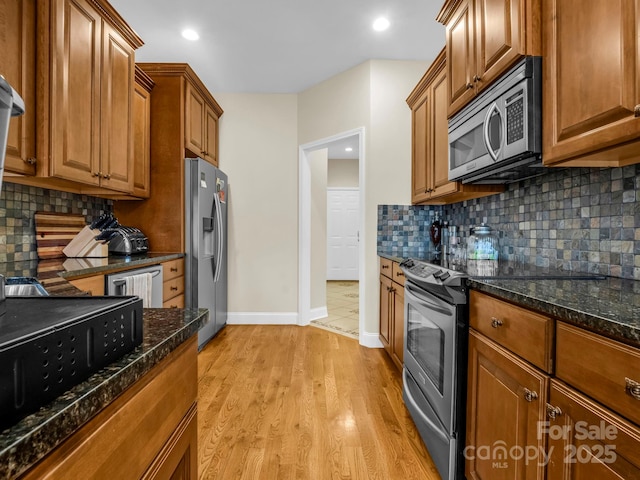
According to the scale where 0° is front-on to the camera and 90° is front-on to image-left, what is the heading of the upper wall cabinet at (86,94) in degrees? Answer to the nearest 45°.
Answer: approximately 315°

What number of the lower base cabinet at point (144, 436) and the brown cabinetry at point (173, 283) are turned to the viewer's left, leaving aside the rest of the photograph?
0

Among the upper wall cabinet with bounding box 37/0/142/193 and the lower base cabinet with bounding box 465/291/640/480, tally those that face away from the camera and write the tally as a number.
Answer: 0

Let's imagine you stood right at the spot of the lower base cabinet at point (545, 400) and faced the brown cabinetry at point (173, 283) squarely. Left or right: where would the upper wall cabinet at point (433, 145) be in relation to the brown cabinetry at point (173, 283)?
right

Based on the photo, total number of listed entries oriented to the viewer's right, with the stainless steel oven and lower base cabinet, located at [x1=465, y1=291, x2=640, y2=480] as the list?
0

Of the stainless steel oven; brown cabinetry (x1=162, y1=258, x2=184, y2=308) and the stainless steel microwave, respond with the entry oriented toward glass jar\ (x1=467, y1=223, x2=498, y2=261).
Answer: the brown cabinetry

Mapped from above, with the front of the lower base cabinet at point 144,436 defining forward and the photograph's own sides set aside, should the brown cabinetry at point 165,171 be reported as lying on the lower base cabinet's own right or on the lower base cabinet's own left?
on the lower base cabinet's own left

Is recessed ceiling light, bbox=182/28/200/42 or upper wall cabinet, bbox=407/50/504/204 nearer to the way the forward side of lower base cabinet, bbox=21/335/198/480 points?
the upper wall cabinet

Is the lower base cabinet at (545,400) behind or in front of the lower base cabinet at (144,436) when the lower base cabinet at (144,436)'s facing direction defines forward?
in front

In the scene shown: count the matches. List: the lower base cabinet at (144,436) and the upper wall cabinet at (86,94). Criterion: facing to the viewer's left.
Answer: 0
